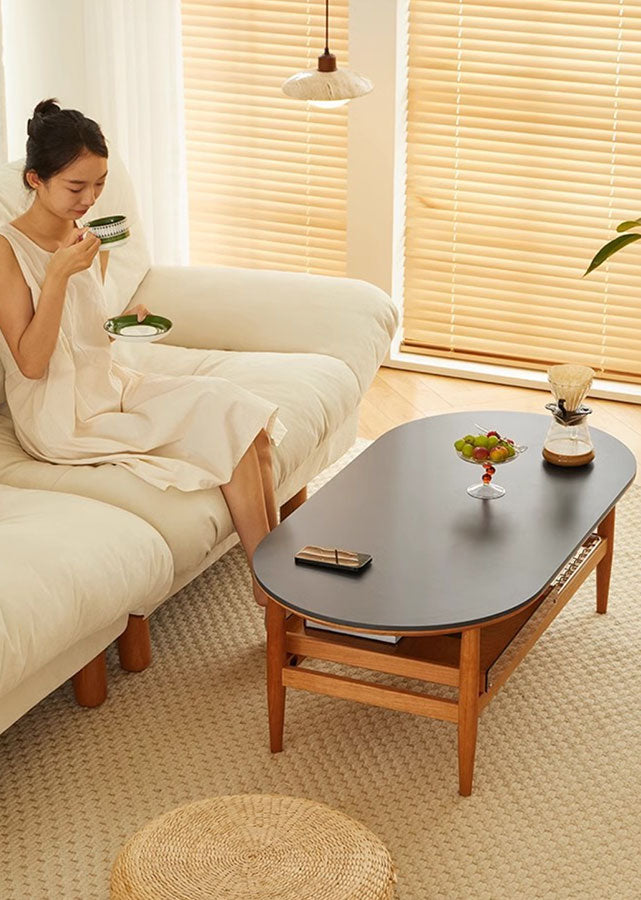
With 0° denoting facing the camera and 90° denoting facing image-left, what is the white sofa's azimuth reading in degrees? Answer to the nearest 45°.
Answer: approximately 315°

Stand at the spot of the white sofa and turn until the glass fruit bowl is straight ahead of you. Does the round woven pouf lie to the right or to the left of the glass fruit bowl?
right

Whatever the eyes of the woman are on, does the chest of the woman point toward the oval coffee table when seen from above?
yes

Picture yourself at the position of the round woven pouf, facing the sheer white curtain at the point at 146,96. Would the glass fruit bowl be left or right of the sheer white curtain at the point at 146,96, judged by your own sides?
right

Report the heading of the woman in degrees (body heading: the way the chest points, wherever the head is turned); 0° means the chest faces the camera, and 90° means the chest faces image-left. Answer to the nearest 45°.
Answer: approximately 315°

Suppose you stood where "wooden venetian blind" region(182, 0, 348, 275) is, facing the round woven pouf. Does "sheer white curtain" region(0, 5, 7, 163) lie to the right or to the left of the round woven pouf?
right

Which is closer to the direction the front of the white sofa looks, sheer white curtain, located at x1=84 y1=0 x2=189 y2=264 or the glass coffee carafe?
the glass coffee carafe

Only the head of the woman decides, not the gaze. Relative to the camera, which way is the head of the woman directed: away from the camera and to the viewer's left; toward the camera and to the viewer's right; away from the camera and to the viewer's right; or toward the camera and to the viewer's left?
toward the camera and to the viewer's right
